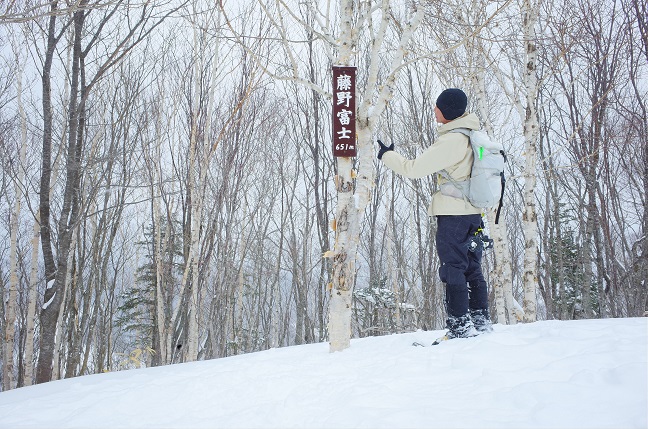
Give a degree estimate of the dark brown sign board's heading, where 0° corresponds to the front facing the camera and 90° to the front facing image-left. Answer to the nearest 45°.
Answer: approximately 0°

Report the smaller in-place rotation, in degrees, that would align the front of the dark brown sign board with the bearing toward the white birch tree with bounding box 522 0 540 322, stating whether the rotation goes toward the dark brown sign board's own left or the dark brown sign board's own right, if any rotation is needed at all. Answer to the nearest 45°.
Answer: approximately 135° to the dark brown sign board's own left

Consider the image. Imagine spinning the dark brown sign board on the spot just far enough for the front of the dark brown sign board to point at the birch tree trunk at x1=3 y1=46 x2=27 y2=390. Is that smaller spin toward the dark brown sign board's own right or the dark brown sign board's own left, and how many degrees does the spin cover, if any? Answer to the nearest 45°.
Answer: approximately 135° to the dark brown sign board's own right

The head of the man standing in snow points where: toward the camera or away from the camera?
away from the camera

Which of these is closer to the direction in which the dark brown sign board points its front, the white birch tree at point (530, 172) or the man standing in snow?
the man standing in snow

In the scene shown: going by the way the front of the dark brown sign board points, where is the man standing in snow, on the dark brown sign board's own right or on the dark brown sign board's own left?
on the dark brown sign board's own left
